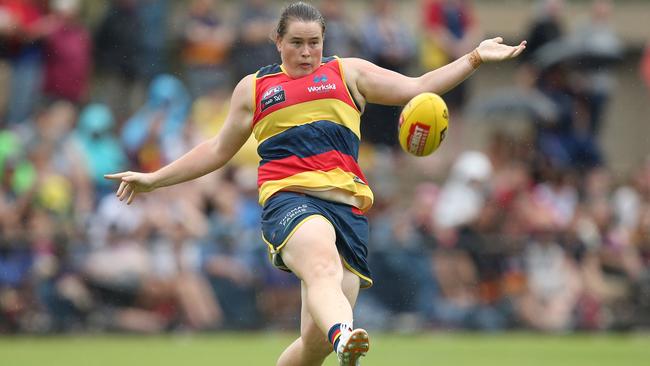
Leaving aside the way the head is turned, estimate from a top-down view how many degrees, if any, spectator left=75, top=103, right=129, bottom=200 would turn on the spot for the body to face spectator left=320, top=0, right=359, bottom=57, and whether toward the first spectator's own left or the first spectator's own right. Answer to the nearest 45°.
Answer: approximately 90° to the first spectator's own left

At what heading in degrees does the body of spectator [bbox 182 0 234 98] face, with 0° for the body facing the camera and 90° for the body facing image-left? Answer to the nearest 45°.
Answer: approximately 0°

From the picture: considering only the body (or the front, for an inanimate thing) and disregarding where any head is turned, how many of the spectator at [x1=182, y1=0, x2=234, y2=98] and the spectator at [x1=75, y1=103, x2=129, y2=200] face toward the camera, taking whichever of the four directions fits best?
2

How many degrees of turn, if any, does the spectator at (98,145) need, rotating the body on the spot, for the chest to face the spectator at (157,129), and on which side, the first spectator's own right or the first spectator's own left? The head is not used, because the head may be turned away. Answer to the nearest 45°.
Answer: approximately 90° to the first spectator's own left

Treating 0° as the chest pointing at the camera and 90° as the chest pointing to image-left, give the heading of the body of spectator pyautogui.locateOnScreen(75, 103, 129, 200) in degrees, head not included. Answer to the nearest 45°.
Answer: approximately 0°
